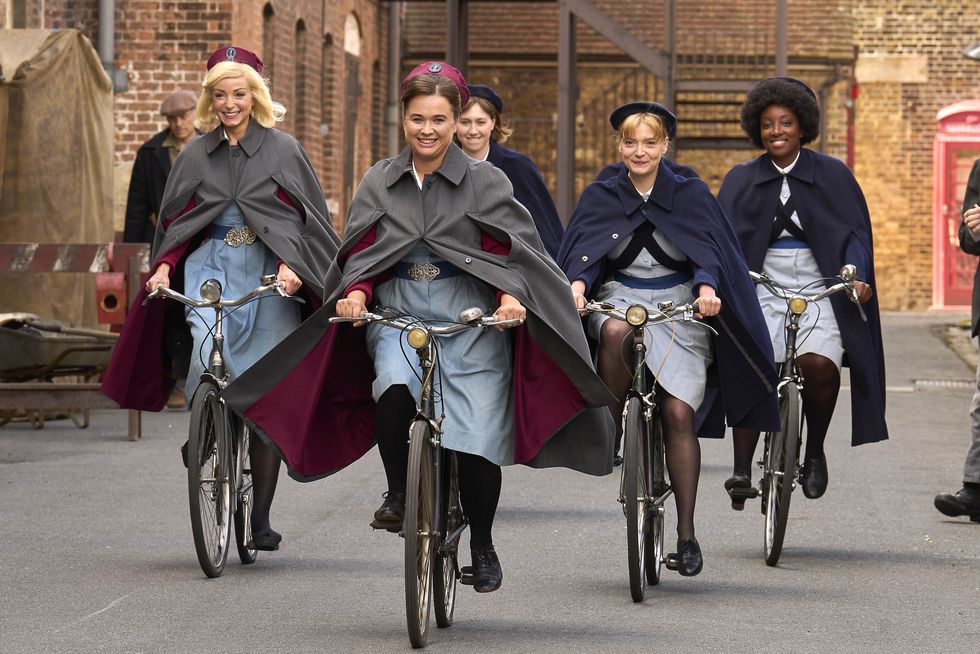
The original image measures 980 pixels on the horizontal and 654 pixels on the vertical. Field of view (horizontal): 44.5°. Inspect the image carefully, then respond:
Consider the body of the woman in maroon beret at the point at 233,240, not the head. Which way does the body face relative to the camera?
toward the camera

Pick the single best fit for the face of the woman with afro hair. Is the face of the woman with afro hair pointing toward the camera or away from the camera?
toward the camera

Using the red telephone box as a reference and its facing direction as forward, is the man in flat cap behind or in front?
in front

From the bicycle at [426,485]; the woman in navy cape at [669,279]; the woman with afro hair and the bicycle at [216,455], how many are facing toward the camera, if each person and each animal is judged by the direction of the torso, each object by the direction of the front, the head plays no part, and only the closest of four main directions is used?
4

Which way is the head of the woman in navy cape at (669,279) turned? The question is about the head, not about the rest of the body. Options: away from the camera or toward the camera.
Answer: toward the camera

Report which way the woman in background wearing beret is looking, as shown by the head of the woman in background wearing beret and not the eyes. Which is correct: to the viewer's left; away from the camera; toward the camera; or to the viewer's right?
toward the camera

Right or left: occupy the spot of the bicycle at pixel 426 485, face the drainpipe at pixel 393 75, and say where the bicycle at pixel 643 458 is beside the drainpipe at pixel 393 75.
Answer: right

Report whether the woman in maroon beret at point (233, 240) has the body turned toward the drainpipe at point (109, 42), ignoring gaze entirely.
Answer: no

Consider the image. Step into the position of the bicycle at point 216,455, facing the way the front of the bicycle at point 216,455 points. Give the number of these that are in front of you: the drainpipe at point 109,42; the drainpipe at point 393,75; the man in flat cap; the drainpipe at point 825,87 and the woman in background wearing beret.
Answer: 0

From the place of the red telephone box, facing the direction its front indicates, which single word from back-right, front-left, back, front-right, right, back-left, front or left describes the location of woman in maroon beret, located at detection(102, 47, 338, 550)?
front

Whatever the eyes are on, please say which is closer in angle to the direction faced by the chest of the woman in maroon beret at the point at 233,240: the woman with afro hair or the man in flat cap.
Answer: the woman with afro hair

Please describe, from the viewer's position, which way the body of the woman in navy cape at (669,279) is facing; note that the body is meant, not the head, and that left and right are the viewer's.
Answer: facing the viewer

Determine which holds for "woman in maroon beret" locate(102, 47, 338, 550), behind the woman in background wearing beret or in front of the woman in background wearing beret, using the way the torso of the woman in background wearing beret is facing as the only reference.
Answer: in front

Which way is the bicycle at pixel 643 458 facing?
toward the camera

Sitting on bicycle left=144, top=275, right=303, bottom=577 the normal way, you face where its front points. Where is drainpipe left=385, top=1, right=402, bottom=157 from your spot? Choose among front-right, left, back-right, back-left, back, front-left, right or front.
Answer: back

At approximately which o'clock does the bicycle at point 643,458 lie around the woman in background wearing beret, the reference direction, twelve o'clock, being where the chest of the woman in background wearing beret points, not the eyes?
The bicycle is roughly at 10 o'clock from the woman in background wearing beret.
